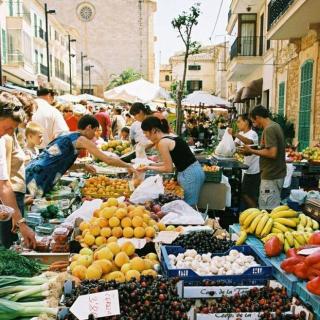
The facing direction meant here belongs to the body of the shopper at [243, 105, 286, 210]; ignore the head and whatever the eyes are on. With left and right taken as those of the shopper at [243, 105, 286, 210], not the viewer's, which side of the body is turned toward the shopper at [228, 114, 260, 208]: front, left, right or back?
right

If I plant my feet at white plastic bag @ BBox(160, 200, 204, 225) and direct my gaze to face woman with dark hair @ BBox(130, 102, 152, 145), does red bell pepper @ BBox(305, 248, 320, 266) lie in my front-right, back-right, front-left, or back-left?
back-right

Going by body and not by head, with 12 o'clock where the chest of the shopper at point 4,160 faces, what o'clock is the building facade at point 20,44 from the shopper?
The building facade is roughly at 9 o'clock from the shopper.

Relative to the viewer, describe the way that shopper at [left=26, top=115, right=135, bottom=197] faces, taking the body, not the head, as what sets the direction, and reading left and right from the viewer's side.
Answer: facing to the right of the viewer

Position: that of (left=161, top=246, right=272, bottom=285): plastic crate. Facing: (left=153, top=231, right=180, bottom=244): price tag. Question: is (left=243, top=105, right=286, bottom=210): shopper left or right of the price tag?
right

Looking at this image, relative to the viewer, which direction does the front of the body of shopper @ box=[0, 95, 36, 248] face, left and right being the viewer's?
facing to the right of the viewer

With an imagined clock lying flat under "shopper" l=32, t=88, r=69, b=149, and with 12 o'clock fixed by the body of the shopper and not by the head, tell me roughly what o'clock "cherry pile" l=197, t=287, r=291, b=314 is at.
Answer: The cherry pile is roughly at 4 o'clock from the shopper.
